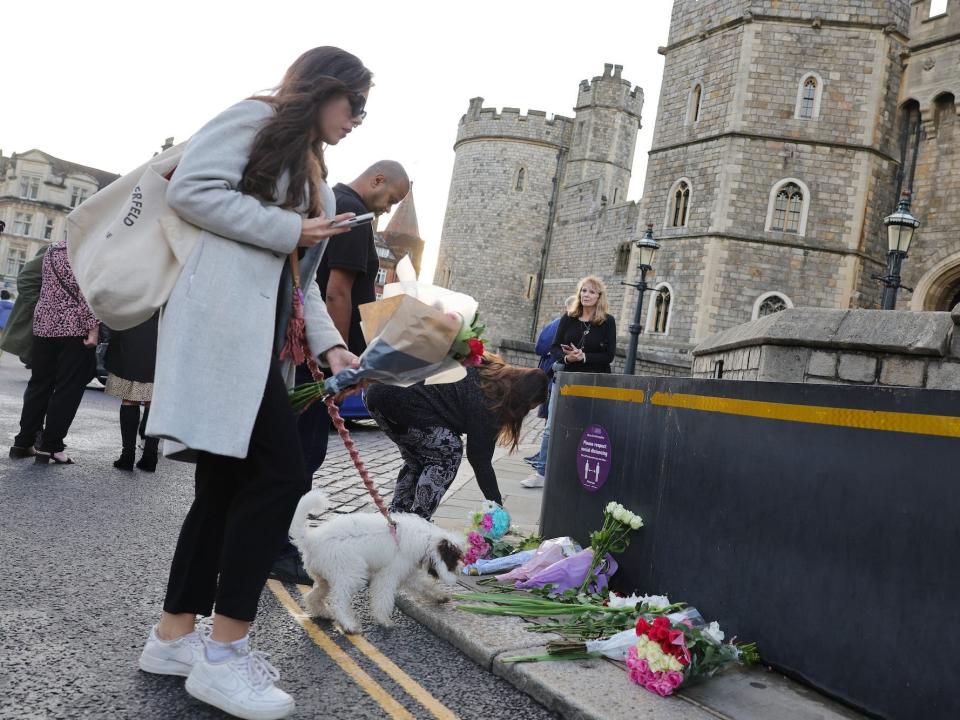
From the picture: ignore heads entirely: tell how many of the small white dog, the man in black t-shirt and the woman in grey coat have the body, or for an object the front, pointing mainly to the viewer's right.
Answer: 3

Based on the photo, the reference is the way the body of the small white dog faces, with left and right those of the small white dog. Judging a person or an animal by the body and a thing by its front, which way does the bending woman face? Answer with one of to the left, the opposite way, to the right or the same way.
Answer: the same way

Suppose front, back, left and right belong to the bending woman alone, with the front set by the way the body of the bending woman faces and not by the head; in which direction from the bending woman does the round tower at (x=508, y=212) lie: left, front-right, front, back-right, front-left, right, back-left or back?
left

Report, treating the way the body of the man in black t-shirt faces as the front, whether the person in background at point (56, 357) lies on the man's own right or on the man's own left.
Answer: on the man's own left

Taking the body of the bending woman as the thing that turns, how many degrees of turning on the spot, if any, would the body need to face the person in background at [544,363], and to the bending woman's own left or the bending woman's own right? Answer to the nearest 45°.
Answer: approximately 90° to the bending woman's own left

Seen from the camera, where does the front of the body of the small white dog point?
to the viewer's right

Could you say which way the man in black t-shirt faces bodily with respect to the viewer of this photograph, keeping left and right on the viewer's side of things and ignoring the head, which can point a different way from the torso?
facing to the right of the viewer

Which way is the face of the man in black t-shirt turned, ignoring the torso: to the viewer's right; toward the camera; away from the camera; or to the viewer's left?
to the viewer's right

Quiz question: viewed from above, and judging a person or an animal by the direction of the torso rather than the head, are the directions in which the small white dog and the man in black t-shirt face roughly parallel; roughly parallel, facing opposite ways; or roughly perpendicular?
roughly parallel

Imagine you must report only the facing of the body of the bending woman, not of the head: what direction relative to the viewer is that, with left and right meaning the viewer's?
facing to the right of the viewer

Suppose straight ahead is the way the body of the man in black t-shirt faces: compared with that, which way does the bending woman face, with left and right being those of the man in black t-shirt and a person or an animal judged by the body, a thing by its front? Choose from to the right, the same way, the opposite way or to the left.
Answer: the same way

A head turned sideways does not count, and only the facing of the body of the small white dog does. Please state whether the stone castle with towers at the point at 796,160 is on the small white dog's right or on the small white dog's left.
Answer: on the small white dog's left

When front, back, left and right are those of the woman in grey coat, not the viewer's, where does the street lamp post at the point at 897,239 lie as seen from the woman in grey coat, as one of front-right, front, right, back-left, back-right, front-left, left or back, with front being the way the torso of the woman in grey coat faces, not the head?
front-left

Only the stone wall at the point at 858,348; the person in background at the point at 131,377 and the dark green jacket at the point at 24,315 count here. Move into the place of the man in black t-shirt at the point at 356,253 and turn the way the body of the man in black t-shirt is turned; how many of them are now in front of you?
1

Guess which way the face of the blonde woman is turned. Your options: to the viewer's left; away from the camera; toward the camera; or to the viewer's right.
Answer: toward the camera

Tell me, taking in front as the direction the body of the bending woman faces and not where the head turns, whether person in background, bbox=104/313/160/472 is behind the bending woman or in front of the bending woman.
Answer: behind
